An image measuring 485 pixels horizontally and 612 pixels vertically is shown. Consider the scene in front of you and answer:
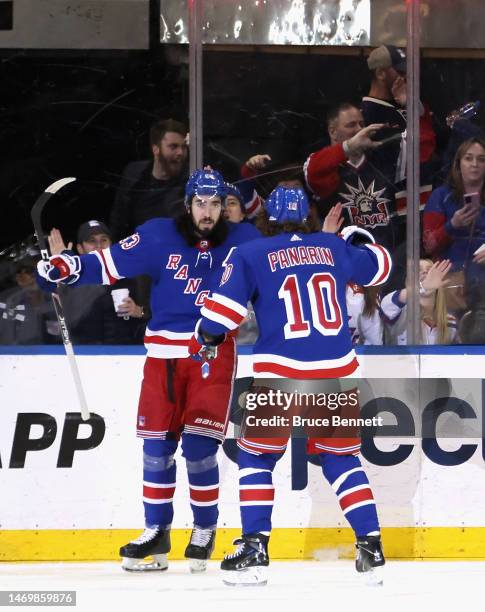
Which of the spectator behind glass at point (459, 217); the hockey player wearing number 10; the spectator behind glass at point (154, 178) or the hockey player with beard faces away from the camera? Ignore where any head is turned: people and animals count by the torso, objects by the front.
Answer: the hockey player wearing number 10

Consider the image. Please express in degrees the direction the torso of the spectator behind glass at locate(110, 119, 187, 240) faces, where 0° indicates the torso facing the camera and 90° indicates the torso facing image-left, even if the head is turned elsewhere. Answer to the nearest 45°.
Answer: approximately 315°

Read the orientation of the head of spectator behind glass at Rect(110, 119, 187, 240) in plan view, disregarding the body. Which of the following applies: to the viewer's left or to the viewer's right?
to the viewer's right

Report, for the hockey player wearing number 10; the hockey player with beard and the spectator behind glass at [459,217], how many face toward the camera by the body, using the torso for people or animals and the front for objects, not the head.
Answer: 2

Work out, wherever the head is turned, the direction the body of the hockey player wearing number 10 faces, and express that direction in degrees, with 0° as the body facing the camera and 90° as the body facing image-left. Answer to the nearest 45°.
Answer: approximately 180°

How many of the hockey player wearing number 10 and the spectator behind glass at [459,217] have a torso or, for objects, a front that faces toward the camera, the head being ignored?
1

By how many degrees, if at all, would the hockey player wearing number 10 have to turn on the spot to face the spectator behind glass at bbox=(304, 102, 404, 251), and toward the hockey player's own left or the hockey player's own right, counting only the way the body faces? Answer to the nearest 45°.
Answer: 0° — they already face them

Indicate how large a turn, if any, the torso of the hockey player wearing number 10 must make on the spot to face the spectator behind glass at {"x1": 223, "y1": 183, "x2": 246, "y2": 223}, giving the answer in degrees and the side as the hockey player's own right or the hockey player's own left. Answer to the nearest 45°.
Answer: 0° — they already face them
